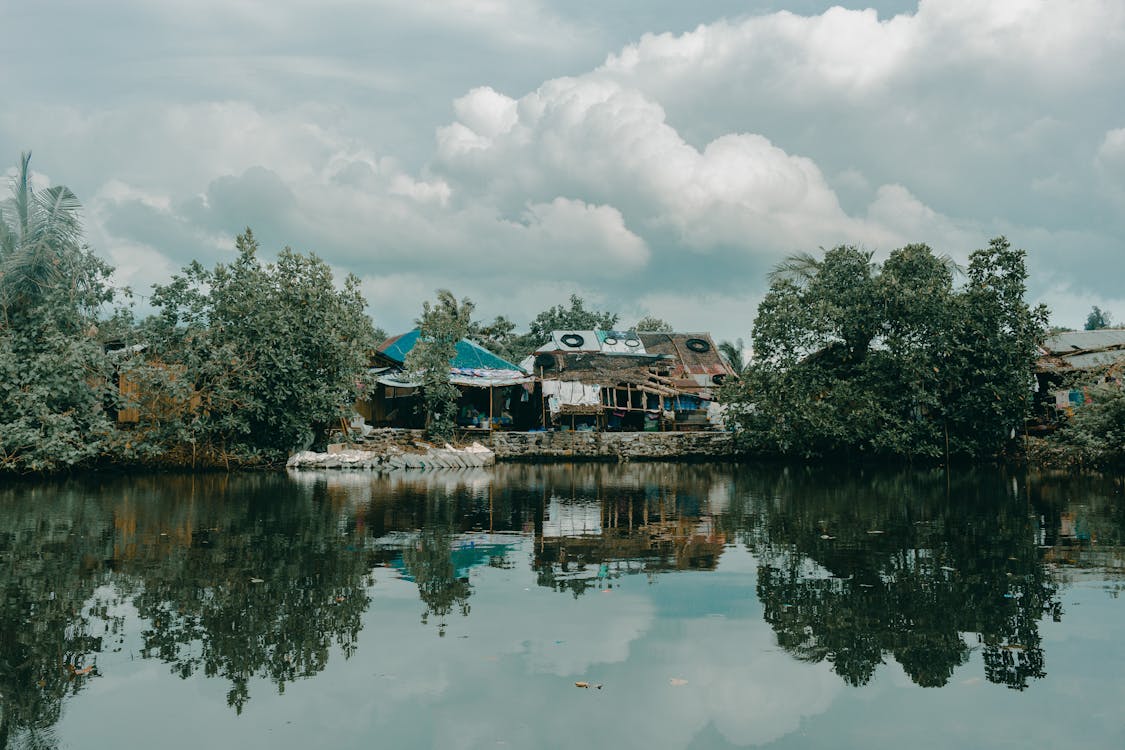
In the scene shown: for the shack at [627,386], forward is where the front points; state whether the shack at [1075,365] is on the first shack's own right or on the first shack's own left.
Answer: on the first shack's own left

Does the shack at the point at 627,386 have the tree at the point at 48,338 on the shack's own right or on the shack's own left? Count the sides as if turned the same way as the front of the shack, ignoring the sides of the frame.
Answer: on the shack's own right

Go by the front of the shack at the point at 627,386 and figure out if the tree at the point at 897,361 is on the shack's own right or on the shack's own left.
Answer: on the shack's own left

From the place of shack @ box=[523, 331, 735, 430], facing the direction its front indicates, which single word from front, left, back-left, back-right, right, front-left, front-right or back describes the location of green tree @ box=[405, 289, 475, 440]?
front-right

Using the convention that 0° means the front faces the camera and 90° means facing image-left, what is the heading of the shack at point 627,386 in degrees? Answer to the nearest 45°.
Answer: approximately 0°

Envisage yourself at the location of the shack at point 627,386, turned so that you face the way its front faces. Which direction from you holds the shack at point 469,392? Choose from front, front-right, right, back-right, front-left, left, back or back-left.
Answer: right

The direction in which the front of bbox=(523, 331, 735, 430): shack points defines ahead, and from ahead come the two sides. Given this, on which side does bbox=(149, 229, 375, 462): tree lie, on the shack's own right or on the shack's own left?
on the shack's own right

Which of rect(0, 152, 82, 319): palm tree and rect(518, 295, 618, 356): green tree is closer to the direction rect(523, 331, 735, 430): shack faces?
the palm tree
